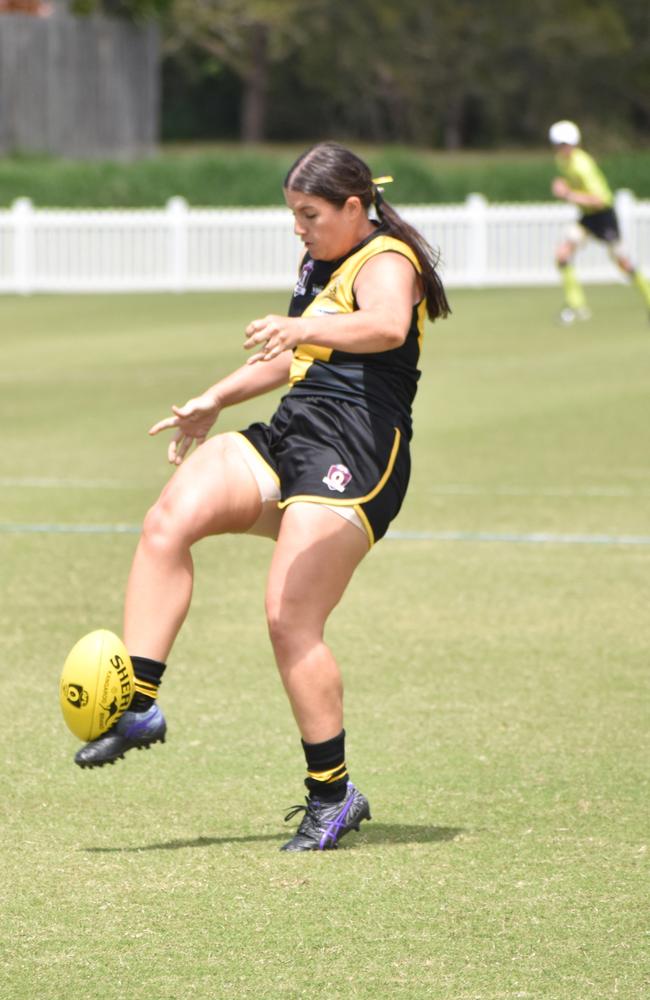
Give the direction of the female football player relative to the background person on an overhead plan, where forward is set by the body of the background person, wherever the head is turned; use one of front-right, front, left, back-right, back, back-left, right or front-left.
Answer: left

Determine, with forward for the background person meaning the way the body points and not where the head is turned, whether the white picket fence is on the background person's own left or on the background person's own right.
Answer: on the background person's own right

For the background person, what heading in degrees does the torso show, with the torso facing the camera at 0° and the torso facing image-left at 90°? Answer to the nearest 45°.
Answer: approximately 90°

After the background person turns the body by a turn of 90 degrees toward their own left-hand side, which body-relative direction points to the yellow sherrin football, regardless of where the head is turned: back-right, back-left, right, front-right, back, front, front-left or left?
front
